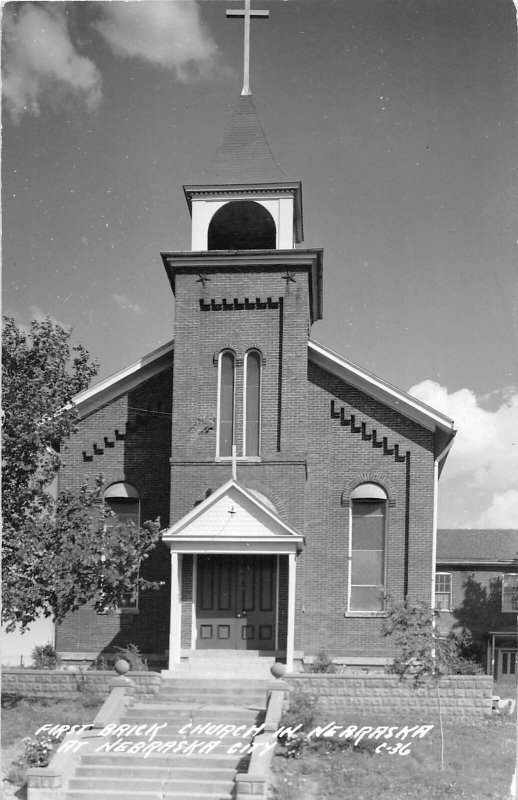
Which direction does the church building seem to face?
toward the camera

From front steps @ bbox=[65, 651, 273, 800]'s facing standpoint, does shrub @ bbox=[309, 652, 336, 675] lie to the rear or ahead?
to the rear

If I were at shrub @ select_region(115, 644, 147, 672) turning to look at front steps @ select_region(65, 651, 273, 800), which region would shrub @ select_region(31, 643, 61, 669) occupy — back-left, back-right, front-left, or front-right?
back-right

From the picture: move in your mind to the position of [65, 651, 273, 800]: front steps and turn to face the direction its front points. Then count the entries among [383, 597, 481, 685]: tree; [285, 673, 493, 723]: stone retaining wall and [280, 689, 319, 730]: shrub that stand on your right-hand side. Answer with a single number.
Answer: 0

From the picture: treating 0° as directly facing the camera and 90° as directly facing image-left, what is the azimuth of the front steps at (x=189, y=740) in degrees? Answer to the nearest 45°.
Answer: approximately 0°

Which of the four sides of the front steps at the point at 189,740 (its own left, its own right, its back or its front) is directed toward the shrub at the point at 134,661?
back

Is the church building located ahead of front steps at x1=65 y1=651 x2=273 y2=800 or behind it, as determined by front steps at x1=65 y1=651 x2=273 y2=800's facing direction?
behind

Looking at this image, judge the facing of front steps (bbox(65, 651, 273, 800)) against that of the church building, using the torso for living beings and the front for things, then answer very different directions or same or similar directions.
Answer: same or similar directions

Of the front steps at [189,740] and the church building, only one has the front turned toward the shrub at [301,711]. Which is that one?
the church building

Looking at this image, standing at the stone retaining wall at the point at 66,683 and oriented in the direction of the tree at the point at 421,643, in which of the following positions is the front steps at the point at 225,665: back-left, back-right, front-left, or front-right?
front-left

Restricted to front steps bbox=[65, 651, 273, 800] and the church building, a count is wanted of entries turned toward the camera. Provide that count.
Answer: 2

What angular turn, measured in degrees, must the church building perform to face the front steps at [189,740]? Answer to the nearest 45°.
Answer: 0° — it already faces it

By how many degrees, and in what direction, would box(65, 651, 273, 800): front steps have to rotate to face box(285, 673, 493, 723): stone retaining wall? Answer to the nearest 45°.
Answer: approximately 135° to its left

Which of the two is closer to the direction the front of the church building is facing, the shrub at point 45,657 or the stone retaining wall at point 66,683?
the stone retaining wall
